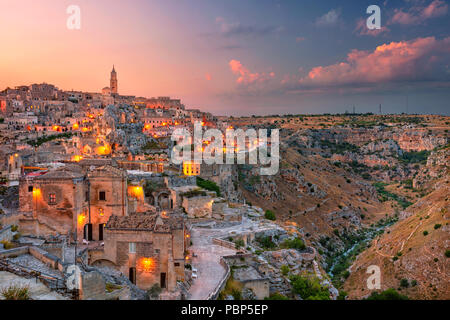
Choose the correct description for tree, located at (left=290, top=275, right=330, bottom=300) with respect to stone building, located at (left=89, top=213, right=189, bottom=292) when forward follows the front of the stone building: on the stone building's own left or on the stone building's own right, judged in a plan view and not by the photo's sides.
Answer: on the stone building's own left

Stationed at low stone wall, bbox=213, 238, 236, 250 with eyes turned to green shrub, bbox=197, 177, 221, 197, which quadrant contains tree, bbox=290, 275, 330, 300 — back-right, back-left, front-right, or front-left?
back-right

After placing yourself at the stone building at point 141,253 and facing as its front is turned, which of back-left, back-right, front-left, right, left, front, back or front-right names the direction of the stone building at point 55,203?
back-right

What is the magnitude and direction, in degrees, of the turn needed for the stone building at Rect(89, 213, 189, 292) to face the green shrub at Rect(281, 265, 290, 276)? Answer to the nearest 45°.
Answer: approximately 135° to its left

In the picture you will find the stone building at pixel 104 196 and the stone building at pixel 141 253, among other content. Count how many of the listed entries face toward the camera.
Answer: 2

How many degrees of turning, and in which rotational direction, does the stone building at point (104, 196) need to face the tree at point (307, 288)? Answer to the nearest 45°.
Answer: approximately 90° to its left

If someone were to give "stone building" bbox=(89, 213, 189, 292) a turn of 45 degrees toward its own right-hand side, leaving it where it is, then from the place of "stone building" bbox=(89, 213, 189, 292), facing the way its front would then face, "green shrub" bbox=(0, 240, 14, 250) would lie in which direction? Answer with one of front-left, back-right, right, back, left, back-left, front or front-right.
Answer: front-right

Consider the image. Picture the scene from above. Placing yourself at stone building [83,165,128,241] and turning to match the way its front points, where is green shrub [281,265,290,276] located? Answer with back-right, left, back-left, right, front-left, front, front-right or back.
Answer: left

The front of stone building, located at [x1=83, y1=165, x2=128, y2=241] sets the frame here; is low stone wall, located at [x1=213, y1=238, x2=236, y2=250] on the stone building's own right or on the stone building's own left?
on the stone building's own left

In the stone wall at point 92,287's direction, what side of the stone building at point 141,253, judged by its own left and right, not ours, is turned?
front
